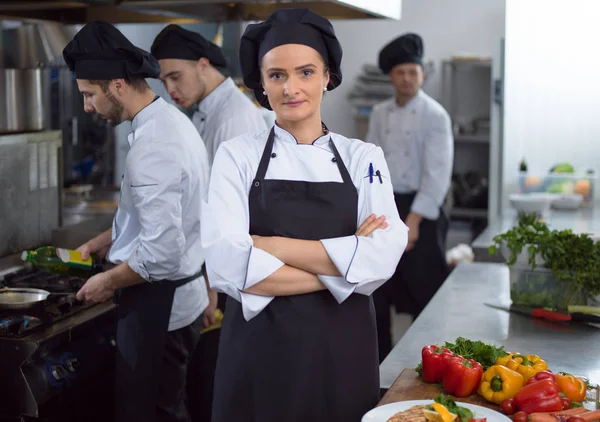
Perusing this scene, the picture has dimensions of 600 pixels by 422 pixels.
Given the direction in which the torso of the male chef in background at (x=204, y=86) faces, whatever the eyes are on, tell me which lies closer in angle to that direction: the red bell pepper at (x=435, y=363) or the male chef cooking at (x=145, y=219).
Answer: the male chef cooking

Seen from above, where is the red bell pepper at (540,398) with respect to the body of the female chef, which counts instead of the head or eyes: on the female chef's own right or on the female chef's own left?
on the female chef's own left

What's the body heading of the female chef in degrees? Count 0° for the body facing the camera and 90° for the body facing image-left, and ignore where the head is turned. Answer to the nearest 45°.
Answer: approximately 0°

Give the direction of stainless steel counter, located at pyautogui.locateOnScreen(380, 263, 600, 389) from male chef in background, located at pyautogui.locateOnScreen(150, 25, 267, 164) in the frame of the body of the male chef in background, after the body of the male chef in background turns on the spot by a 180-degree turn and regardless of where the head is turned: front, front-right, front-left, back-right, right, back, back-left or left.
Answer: front-right

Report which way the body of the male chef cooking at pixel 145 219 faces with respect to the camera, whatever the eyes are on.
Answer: to the viewer's left

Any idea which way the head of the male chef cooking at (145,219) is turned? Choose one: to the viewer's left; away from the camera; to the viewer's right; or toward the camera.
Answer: to the viewer's left

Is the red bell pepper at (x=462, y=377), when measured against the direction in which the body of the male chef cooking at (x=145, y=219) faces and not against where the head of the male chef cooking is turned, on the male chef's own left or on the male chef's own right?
on the male chef's own left

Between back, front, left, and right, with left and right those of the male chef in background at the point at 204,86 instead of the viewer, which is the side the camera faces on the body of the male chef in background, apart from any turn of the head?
left

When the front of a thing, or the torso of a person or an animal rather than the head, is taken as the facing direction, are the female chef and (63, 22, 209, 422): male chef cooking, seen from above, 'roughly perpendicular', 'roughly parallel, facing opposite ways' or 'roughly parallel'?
roughly perpendicular

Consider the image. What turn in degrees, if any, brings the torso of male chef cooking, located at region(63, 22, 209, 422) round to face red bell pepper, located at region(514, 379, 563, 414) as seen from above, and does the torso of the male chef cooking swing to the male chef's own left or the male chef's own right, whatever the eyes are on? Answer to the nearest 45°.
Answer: approximately 135° to the male chef's own left
